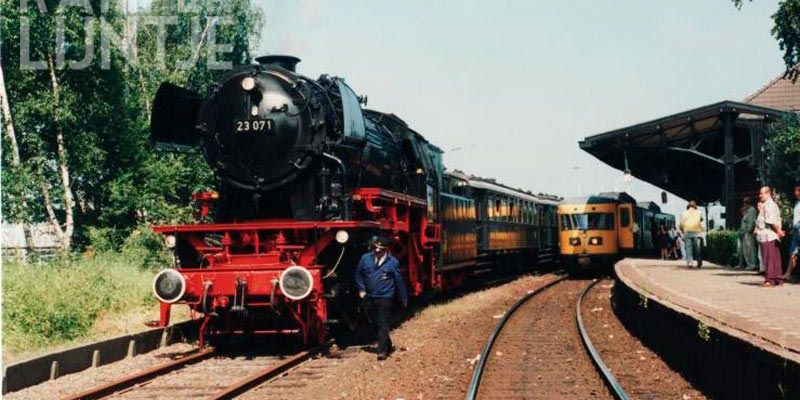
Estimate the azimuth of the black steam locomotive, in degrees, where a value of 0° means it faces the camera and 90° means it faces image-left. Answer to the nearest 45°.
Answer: approximately 45°

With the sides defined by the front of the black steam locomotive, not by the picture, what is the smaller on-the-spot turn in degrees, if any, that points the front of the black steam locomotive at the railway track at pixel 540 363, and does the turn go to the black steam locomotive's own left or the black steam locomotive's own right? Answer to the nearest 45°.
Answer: approximately 45° to the black steam locomotive's own left

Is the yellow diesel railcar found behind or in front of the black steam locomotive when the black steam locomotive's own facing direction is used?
behind

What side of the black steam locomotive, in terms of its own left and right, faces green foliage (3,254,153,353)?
right

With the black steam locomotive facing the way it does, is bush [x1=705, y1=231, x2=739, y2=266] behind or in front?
behind

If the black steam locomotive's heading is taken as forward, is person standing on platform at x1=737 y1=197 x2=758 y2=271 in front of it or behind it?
behind
